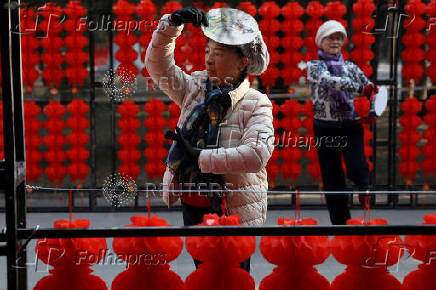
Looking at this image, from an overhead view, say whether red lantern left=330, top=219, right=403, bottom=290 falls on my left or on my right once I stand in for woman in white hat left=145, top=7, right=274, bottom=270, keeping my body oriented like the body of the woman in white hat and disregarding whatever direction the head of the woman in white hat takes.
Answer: on my left

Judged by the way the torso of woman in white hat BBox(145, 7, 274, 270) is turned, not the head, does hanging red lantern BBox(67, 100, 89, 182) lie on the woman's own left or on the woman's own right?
on the woman's own right

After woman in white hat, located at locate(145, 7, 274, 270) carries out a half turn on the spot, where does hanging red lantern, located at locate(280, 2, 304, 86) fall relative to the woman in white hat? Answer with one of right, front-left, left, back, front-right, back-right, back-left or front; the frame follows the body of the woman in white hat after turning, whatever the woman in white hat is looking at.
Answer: front-left

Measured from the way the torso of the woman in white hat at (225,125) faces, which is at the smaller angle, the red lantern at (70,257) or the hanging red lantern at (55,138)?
the red lantern

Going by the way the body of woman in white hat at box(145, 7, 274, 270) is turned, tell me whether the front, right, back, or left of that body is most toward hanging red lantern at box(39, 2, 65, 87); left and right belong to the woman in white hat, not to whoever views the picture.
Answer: right

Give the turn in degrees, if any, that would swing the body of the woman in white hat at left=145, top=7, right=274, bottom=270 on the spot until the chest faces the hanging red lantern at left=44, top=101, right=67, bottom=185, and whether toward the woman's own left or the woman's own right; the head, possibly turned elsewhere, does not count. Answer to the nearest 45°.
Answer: approximately 90° to the woman's own right

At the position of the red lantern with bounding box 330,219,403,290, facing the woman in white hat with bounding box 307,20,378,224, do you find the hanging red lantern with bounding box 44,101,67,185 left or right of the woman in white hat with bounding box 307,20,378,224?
left

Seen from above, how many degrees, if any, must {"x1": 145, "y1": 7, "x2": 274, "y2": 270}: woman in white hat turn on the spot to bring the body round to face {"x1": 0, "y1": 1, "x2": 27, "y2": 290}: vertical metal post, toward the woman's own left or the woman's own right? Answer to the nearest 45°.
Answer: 0° — they already face it

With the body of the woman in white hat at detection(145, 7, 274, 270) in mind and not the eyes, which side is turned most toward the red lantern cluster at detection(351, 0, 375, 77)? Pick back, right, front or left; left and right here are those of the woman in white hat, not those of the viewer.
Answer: back

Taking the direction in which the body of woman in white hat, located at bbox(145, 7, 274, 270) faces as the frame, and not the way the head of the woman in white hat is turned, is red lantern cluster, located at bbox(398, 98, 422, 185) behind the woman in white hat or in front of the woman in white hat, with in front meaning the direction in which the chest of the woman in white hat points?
behind

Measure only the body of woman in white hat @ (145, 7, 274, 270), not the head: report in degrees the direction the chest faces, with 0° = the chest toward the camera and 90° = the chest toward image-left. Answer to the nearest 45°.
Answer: approximately 45°
